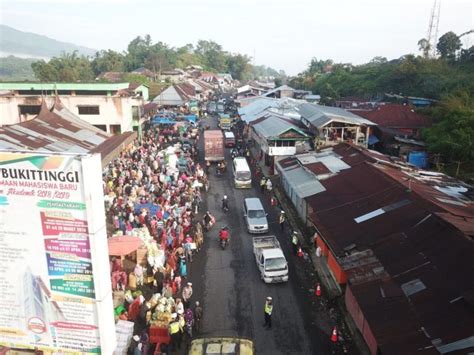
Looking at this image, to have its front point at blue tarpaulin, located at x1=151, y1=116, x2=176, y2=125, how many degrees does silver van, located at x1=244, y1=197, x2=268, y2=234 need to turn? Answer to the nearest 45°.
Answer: approximately 135° to its right

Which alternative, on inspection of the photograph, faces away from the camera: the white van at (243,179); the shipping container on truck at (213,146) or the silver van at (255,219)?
the shipping container on truck

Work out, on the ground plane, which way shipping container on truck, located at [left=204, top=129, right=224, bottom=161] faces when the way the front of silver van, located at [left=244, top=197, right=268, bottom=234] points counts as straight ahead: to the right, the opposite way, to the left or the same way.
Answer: the opposite way

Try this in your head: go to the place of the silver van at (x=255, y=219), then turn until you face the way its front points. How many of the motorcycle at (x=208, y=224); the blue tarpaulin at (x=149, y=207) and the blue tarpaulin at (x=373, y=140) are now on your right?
2

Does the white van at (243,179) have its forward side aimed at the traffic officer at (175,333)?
yes

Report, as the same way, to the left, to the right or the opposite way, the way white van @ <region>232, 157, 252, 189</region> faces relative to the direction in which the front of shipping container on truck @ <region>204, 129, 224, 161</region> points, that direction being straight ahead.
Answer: the opposite way

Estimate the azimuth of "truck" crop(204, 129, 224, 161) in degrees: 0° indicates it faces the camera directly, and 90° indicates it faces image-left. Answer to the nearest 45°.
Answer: approximately 180°

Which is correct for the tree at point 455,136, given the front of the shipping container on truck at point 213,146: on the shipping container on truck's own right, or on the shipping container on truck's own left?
on the shipping container on truck's own right

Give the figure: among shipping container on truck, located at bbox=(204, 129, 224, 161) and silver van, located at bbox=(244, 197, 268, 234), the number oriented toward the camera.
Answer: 1

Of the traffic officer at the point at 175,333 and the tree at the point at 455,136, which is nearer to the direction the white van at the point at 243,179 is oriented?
the traffic officer

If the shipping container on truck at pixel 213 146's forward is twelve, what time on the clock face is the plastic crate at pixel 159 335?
The plastic crate is roughly at 6 o'clock from the shipping container on truck.

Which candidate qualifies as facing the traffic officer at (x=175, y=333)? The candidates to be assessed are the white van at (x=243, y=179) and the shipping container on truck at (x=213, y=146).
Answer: the white van
